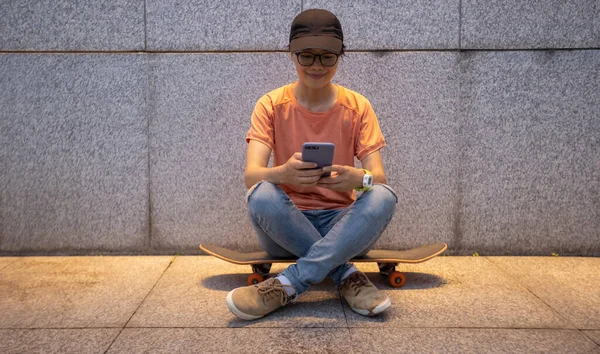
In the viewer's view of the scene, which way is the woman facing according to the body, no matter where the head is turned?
toward the camera

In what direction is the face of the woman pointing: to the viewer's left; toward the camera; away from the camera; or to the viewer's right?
toward the camera
